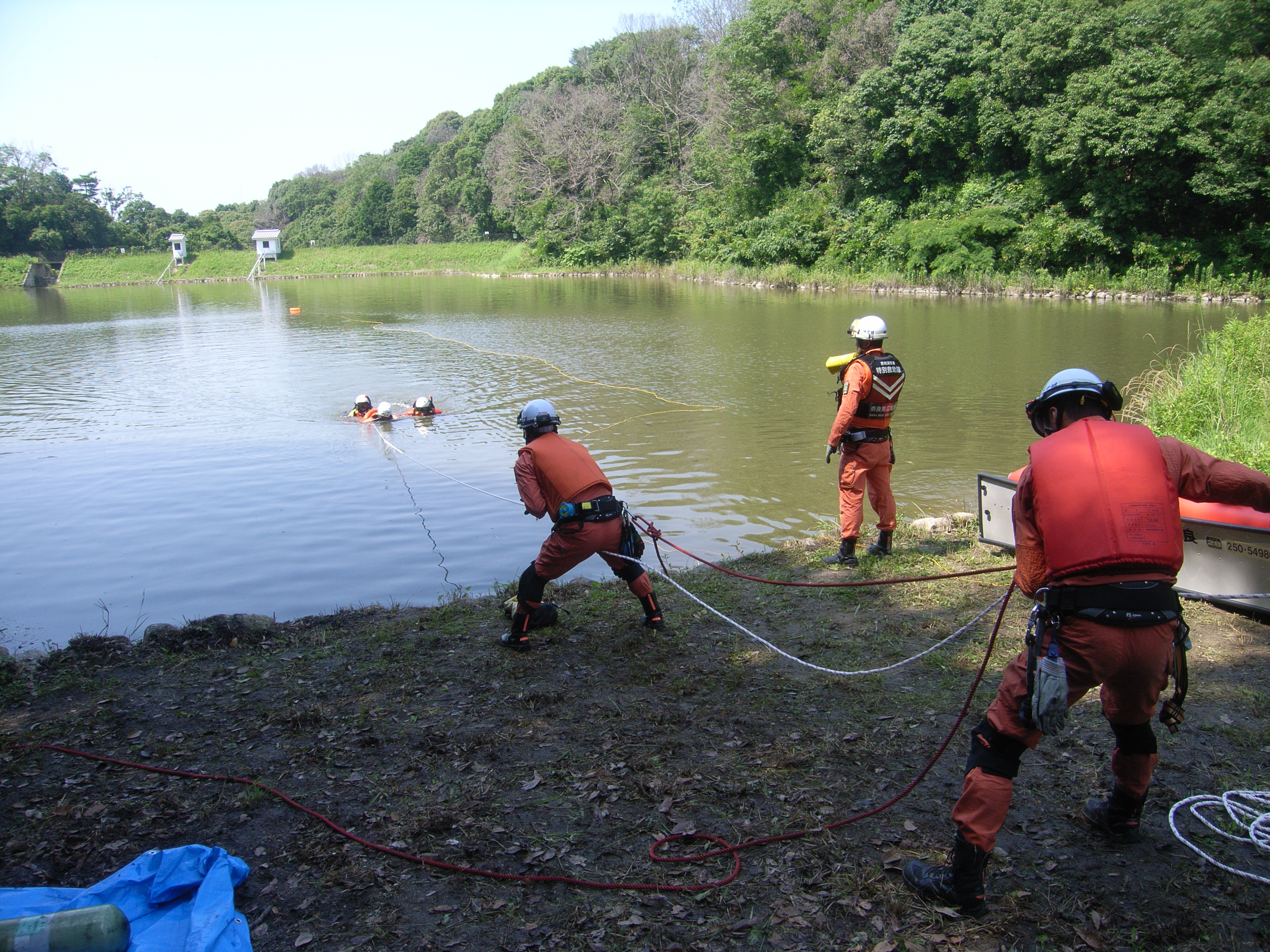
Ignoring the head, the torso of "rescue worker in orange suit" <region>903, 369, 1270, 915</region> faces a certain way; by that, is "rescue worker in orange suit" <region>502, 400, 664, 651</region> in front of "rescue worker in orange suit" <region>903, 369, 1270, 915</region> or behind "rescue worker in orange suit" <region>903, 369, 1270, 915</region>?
in front

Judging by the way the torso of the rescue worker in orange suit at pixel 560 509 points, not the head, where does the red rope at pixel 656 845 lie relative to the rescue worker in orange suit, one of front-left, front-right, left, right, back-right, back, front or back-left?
back-left

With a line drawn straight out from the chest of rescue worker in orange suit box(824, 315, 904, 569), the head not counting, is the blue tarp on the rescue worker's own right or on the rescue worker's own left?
on the rescue worker's own left

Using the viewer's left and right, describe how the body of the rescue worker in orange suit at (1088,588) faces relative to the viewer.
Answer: facing away from the viewer and to the left of the viewer

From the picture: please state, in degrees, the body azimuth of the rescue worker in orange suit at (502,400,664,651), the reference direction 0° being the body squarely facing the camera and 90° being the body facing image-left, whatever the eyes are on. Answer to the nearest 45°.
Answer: approximately 135°

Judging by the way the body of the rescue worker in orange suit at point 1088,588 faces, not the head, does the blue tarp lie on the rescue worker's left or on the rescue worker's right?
on the rescue worker's left

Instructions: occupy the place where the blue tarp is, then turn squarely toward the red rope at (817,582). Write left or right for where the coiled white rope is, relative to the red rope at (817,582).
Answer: right

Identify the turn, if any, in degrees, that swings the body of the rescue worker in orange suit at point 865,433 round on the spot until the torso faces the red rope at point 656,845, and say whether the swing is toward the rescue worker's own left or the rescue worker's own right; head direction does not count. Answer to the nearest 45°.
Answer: approximately 135° to the rescue worker's own left

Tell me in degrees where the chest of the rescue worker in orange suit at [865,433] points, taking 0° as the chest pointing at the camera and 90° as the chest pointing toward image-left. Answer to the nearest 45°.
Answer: approximately 135°

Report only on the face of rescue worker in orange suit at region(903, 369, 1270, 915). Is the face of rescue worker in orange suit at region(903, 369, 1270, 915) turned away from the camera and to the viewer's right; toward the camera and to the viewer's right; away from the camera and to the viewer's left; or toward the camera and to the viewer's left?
away from the camera and to the viewer's left

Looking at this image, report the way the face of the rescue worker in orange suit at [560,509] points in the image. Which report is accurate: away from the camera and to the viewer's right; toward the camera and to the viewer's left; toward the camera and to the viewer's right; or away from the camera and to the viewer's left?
away from the camera and to the viewer's left
